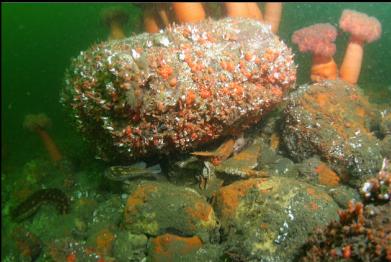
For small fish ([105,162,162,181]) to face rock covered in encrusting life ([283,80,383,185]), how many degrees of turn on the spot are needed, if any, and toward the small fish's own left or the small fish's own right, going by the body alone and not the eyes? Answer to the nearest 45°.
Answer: approximately 180°

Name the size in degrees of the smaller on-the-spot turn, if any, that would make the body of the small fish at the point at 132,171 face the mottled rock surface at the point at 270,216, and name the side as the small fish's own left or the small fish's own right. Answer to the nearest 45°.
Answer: approximately 135° to the small fish's own left

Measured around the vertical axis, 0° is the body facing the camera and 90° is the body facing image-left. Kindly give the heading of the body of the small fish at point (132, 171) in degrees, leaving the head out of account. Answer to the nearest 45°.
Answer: approximately 90°

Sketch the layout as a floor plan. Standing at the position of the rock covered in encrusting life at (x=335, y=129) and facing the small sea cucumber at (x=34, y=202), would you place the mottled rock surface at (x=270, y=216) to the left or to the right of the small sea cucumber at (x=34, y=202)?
left

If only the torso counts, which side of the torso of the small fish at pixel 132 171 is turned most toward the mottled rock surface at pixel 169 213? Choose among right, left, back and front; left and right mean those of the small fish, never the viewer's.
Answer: left

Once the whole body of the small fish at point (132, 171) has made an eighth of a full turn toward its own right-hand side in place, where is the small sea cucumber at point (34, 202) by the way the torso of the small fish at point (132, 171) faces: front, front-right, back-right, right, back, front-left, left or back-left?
front
